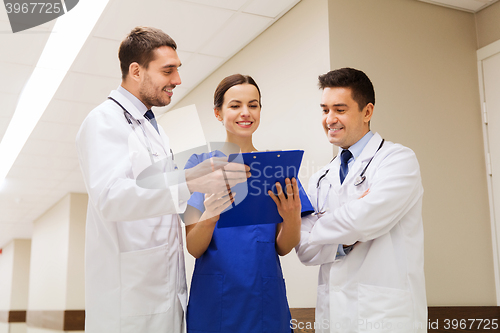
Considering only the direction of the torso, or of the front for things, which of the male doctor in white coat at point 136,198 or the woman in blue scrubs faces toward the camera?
the woman in blue scrubs

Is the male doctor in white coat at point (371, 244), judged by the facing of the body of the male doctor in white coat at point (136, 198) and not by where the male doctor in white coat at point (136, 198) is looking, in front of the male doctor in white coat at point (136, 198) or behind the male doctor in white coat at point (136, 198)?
in front

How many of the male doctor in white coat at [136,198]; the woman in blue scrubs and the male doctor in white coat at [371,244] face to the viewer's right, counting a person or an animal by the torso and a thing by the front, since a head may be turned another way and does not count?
1

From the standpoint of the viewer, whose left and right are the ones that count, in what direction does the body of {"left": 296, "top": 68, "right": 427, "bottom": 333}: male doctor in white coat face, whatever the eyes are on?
facing the viewer and to the left of the viewer

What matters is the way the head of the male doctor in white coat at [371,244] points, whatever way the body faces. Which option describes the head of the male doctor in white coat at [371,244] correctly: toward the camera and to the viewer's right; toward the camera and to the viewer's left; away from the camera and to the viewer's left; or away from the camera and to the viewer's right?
toward the camera and to the viewer's left

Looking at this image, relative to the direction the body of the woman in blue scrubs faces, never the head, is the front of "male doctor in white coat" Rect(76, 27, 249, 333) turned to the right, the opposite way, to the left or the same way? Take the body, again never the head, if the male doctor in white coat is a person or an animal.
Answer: to the left

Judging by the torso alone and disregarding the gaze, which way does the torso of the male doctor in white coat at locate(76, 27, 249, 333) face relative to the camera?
to the viewer's right

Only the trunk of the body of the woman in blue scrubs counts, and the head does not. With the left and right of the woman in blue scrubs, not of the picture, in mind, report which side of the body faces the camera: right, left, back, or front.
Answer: front

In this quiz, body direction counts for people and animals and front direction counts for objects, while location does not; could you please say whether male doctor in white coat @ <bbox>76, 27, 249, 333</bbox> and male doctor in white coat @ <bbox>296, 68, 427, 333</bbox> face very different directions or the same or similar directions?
very different directions

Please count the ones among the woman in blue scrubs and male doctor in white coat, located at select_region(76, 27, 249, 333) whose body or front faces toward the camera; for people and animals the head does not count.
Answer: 1

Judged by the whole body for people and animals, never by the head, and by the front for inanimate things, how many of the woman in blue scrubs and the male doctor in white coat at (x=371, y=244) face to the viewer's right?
0
